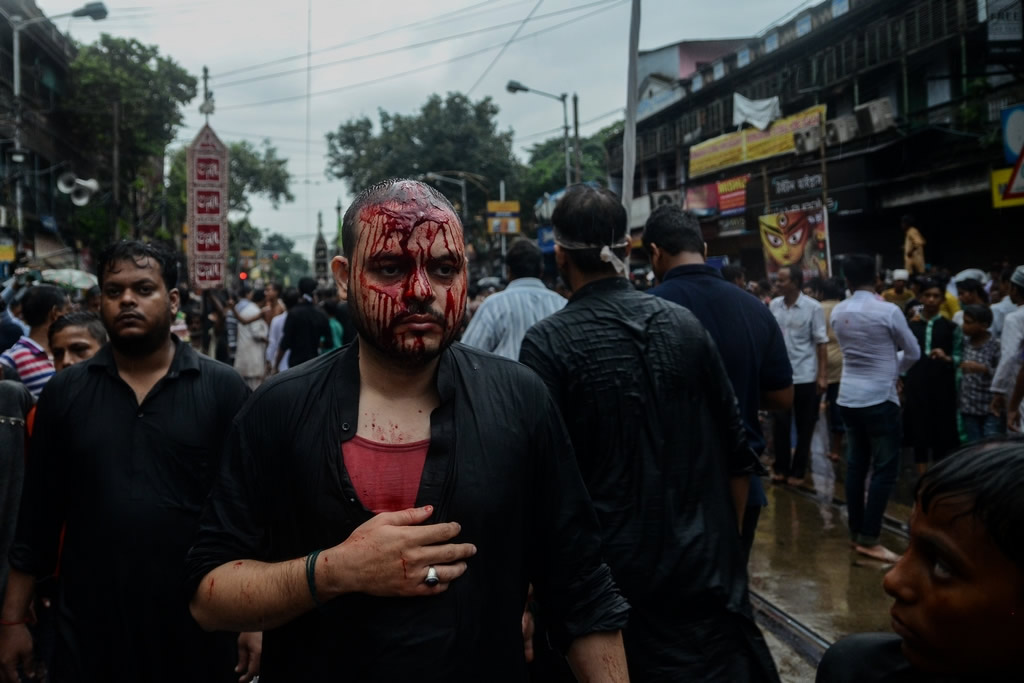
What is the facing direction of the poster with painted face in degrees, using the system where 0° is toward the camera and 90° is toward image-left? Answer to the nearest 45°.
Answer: approximately 45°

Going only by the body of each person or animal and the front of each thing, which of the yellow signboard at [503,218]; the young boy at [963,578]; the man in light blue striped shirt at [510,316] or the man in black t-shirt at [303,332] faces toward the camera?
the yellow signboard

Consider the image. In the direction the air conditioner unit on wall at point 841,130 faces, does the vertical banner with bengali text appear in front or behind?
in front

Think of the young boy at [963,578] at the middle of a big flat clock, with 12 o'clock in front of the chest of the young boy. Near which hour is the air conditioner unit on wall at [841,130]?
The air conditioner unit on wall is roughly at 3 o'clock from the young boy.

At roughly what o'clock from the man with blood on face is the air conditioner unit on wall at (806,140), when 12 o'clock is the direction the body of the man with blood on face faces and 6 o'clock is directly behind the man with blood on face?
The air conditioner unit on wall is roughly at 7 o'clock from the man with blood on face.

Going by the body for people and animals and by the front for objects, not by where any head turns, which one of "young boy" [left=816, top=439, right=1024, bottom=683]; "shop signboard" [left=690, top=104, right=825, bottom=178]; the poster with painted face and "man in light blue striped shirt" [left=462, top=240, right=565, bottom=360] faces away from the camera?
the man in light blue striped shirt

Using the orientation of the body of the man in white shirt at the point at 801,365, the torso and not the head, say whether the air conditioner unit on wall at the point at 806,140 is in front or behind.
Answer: behind

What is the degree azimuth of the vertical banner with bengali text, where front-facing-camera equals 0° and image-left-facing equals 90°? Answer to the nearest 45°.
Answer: approximately 0°

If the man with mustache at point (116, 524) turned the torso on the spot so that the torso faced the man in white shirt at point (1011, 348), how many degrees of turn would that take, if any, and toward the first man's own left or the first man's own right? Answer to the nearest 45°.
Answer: approximately 90° to the first man's own left

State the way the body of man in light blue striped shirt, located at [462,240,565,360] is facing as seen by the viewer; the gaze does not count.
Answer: away from the camera

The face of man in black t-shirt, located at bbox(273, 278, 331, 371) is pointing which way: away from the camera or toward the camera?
away from the camera

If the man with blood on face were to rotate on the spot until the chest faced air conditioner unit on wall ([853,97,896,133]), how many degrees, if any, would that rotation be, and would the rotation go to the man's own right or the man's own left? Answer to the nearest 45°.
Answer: approximately 135° to the man's own left

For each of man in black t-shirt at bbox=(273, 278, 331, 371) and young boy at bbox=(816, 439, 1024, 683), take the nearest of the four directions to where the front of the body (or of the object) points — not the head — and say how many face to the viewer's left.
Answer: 1
